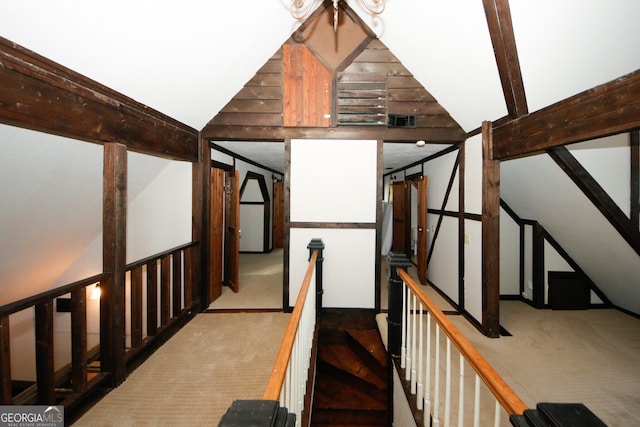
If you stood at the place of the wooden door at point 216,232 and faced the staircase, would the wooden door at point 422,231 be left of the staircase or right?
left

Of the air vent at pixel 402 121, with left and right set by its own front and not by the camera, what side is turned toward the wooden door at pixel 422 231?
back

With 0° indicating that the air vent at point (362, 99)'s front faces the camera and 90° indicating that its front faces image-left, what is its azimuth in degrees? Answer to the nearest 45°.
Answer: approximately 0°

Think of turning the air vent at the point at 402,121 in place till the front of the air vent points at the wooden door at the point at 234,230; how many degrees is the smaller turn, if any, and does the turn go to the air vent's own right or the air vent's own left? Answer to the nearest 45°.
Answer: approximately 90° to the air vent's own right

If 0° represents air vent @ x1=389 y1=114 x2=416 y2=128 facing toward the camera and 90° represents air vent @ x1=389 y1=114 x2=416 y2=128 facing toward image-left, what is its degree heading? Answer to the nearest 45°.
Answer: approximately 0°

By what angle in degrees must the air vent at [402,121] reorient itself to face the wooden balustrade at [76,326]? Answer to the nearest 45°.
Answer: approximately 45° to its right

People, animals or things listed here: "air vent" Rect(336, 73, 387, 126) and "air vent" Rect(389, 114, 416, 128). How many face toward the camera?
2

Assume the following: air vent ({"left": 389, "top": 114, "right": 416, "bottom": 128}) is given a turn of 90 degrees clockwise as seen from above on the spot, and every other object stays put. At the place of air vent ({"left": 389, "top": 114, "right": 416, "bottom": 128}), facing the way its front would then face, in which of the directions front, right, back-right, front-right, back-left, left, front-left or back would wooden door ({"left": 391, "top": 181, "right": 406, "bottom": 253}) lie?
right

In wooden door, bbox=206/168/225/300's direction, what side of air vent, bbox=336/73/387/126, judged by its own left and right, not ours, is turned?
right
